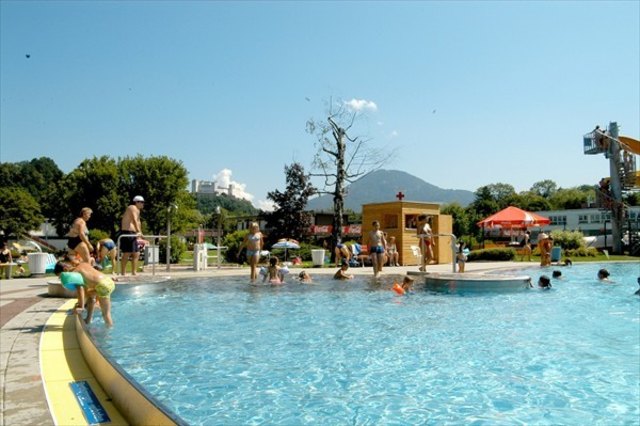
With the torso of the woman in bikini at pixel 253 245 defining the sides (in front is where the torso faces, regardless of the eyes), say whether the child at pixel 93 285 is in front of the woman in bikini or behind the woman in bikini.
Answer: in front

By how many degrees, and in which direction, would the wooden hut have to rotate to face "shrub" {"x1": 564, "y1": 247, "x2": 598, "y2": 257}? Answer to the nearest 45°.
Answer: approximately 90° to its left

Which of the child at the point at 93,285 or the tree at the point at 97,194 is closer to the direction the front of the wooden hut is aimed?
the child

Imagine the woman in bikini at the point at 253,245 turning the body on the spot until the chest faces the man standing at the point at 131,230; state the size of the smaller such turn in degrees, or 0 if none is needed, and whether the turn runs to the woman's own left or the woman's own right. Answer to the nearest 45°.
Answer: approximately 45° to the woman's own right

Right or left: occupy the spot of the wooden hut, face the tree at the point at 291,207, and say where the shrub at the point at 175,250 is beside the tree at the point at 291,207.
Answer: left

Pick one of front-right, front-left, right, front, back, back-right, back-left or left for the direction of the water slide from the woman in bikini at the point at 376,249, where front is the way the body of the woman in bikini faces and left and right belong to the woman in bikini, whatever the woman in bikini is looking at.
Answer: back-left

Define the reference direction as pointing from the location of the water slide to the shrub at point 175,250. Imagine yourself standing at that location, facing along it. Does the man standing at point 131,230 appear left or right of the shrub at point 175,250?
left

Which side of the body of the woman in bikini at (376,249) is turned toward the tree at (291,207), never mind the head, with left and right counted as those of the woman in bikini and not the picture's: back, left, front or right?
back
